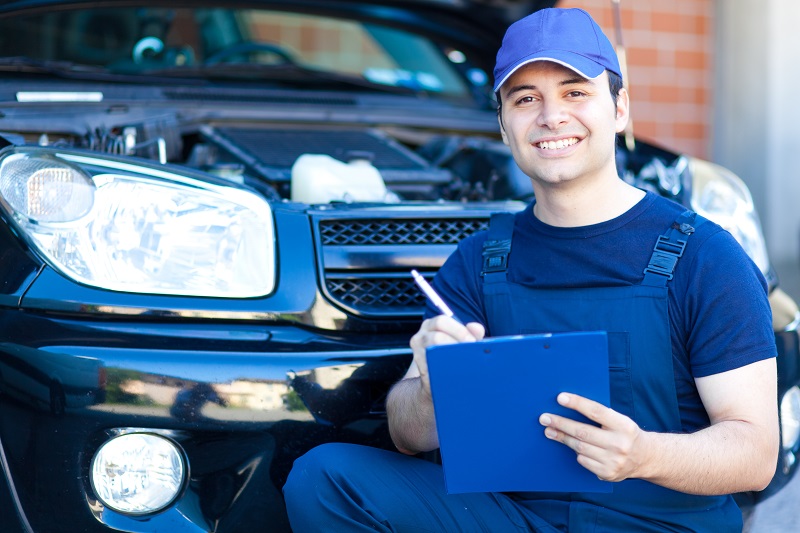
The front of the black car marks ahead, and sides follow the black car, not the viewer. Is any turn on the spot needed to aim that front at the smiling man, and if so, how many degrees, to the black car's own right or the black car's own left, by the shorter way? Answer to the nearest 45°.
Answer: approximately 45° to the black car's own left

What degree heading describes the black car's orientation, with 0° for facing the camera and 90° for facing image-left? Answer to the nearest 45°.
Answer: approximately 315°

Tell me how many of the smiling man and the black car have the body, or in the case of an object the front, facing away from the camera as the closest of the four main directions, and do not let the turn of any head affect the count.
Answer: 0

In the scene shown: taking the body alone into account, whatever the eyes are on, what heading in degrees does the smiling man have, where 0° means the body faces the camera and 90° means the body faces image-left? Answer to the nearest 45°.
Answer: approximately 45°

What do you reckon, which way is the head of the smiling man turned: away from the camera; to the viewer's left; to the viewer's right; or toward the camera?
toward the camera
